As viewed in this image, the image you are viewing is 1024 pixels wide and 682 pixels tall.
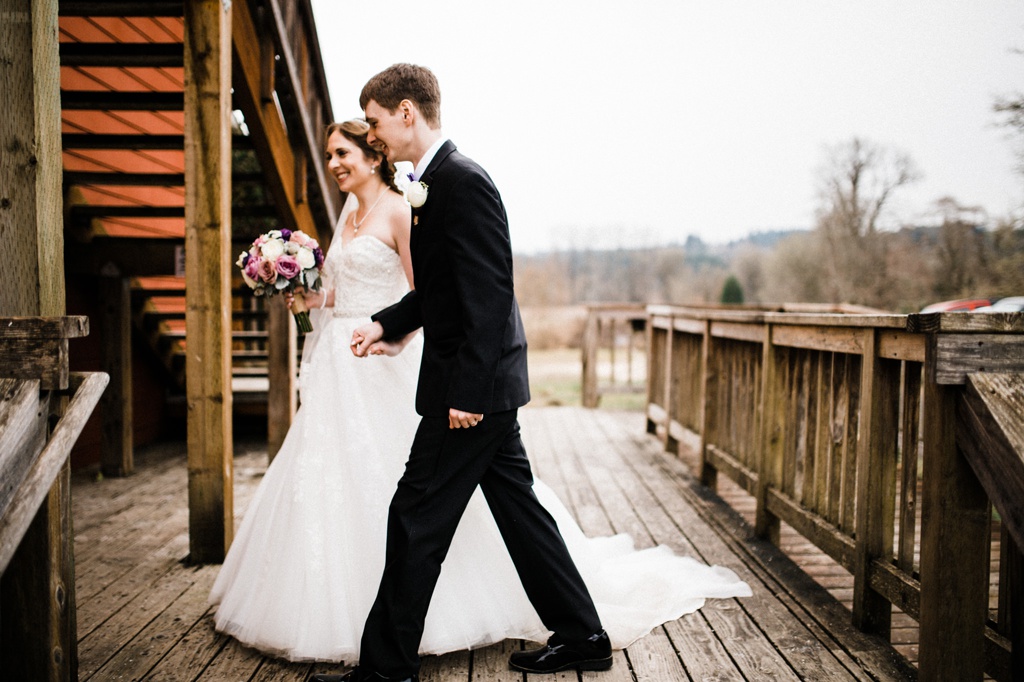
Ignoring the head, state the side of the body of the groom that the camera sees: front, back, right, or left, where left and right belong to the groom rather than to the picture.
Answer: left

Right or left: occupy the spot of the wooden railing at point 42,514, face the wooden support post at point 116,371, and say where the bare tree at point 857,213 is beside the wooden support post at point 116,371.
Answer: right

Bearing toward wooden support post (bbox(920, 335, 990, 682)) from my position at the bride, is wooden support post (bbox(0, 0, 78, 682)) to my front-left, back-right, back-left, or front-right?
back-right
